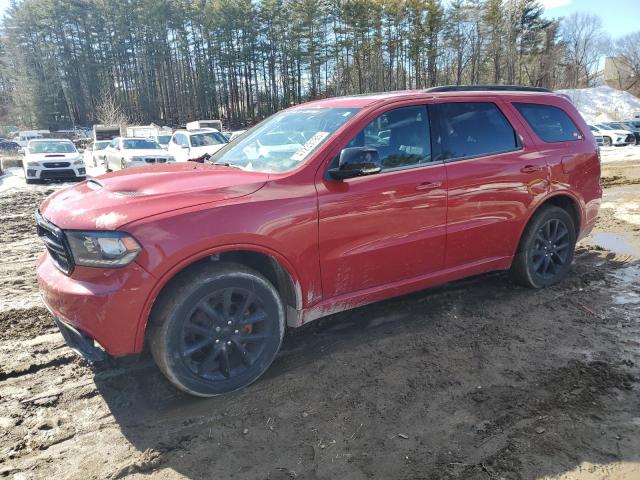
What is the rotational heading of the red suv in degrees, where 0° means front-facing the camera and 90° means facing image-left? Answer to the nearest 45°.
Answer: approximately 45°

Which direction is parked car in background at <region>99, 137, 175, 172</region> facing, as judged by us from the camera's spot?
facing the viewer and to the right of the viewer

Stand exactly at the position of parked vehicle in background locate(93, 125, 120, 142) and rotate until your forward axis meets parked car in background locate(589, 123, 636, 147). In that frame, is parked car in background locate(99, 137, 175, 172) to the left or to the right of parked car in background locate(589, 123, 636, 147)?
right

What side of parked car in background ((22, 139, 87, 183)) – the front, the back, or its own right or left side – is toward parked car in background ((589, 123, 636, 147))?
left

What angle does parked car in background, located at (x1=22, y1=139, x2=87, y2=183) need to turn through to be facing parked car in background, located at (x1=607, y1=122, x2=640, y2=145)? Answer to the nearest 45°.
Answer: approximately 90° to its left

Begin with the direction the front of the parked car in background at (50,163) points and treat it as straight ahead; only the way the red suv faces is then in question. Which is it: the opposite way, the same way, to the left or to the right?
to the right

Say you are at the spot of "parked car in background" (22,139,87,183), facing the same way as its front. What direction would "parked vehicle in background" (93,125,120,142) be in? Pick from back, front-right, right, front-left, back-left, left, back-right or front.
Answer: back

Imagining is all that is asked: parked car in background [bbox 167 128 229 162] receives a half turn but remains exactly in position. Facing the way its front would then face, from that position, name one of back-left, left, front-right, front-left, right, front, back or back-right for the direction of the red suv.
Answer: back-left

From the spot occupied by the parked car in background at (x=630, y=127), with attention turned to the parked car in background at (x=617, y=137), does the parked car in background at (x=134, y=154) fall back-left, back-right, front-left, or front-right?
front-right

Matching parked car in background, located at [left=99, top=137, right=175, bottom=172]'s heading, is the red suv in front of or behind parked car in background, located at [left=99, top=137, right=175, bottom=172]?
in front

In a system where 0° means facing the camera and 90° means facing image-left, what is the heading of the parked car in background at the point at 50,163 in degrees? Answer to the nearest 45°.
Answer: approximately 0°

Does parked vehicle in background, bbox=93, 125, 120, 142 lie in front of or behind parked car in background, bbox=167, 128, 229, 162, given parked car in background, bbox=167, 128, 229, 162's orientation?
behind

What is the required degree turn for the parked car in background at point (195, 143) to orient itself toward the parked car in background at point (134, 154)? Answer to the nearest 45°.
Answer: approximately 135° to its right

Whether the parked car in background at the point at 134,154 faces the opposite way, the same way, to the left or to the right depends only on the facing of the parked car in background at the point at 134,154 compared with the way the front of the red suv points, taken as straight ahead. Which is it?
to the left

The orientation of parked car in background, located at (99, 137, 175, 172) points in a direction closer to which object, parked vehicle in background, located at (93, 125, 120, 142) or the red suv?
the red suv

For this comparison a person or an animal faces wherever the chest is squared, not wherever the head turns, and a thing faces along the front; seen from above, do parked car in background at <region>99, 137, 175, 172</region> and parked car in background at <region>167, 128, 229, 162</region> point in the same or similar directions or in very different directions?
same or similar directions

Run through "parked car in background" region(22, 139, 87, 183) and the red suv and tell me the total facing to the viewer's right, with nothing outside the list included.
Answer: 0

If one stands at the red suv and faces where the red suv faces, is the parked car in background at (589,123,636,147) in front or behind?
behind
